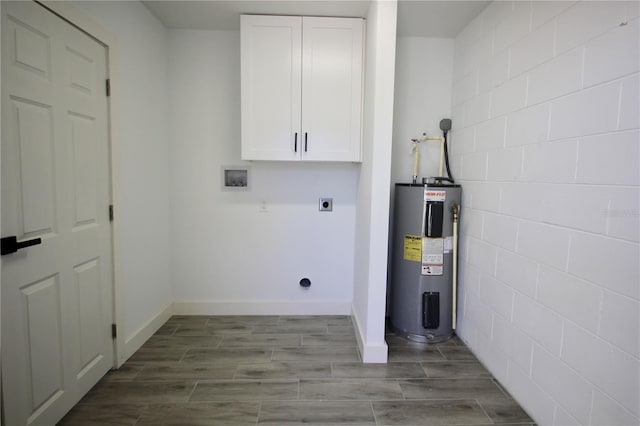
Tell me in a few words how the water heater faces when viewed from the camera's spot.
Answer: facing the viewer

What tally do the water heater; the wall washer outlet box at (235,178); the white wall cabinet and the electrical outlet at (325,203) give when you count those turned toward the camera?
4

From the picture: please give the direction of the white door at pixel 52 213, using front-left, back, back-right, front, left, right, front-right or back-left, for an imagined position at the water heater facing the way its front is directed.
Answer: front-right

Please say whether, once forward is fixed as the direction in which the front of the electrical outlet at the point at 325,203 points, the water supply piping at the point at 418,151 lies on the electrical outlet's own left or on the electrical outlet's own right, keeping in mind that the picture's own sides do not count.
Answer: on the electrical outlet's own left

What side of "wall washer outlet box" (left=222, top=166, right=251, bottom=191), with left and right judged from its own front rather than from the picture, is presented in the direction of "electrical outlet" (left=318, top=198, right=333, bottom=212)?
left

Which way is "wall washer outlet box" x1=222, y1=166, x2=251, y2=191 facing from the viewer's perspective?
toward the camera

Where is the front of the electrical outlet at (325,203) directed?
toward the camera

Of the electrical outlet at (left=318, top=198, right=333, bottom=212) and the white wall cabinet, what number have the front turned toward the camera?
2

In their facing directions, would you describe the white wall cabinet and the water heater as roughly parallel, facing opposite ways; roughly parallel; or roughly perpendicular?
roughly parallel
